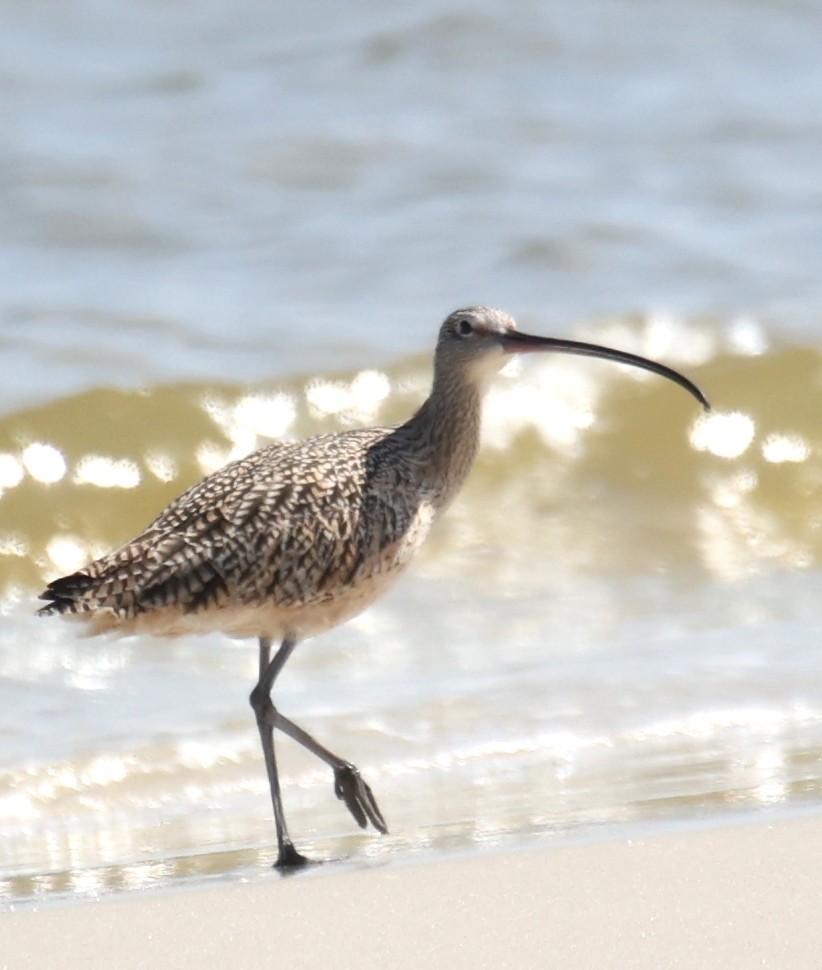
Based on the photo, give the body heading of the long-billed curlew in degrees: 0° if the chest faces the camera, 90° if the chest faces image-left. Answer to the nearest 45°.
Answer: approximately 270°
